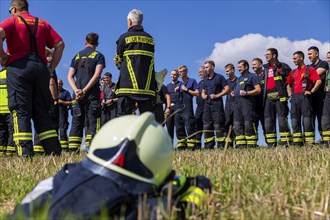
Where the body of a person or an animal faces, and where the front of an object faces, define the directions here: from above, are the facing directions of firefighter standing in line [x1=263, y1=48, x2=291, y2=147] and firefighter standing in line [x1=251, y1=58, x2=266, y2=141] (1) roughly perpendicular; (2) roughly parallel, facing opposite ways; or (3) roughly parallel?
roughly parallel

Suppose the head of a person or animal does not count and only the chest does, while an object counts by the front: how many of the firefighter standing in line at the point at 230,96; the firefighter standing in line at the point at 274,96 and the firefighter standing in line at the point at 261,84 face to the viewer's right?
0

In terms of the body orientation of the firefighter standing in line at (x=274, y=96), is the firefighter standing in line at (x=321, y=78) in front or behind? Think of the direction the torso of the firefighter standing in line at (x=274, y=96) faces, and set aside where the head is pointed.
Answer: behind

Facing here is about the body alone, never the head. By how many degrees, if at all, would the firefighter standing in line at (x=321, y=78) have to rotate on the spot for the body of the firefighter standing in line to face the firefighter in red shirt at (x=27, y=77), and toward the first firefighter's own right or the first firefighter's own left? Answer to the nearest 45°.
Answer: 0° — they already face them

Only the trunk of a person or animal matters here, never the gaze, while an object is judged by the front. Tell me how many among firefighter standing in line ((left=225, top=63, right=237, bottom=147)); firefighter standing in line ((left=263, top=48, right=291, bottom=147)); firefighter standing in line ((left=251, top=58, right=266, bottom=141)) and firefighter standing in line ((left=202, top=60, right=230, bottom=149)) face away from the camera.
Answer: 0

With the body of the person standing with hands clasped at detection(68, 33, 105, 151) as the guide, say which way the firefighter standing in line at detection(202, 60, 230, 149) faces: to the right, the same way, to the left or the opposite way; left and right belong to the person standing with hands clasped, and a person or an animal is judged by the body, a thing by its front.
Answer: the opposite way

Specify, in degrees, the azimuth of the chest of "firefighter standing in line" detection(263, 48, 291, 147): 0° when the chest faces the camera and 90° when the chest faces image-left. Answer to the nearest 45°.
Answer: approximately 45°

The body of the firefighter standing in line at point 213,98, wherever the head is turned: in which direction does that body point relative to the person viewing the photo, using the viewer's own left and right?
facing the viewer and to the left of the viewer

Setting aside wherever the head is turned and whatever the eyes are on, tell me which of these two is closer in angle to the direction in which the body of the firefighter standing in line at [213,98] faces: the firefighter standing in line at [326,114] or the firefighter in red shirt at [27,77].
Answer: the firefighter in red shirt

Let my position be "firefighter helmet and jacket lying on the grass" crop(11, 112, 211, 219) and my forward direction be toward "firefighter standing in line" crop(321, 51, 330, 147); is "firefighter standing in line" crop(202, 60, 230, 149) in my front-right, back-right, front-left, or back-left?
front-left

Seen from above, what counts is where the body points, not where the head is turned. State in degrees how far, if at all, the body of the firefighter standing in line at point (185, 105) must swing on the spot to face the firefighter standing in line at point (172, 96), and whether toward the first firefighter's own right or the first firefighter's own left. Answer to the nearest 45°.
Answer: approximately 90° to the first firefighter's own right

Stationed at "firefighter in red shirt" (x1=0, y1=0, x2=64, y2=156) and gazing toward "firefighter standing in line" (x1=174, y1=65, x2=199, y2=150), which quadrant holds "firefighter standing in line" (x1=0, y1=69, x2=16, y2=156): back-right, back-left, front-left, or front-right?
front-left

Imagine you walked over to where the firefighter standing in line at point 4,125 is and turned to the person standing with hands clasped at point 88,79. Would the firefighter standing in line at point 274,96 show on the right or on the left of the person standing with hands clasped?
left

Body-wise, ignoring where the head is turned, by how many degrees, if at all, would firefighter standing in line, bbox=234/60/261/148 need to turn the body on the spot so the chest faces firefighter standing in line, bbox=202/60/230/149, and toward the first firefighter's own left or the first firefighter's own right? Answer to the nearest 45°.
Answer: approximately 90° to the first firefighter's own right

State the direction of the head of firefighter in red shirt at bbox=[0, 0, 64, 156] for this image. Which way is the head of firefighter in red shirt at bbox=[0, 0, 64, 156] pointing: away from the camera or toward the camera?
away from the camera

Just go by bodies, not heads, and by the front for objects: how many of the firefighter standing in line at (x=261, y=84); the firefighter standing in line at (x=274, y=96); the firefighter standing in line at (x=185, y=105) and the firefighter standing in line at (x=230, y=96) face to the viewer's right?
0

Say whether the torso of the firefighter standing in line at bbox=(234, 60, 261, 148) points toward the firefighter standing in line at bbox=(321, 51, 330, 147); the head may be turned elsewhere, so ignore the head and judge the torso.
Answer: no

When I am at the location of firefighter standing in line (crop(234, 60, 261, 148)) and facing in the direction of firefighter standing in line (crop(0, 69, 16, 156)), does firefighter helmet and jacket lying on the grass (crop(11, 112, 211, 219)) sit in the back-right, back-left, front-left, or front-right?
front-left
